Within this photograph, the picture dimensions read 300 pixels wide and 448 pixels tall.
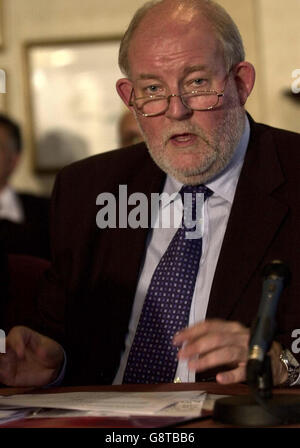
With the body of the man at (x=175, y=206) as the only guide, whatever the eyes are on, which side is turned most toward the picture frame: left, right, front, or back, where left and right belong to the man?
back

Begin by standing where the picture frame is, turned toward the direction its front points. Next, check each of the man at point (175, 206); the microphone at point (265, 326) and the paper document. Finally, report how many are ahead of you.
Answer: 3

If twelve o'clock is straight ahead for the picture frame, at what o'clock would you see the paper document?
The paper document is roughly at 12 o'clock from the picture frame.

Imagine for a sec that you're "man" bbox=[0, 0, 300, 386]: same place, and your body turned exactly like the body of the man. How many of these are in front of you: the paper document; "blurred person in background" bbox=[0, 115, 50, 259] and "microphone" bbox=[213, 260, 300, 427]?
2

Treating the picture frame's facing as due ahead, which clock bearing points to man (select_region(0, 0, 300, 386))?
The man is roughly at 12 o'clock from the picture frame.

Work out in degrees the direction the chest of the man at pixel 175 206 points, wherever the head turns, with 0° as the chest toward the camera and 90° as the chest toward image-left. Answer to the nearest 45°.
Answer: approximately 0°

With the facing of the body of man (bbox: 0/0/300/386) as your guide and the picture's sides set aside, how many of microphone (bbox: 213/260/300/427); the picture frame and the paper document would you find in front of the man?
2
